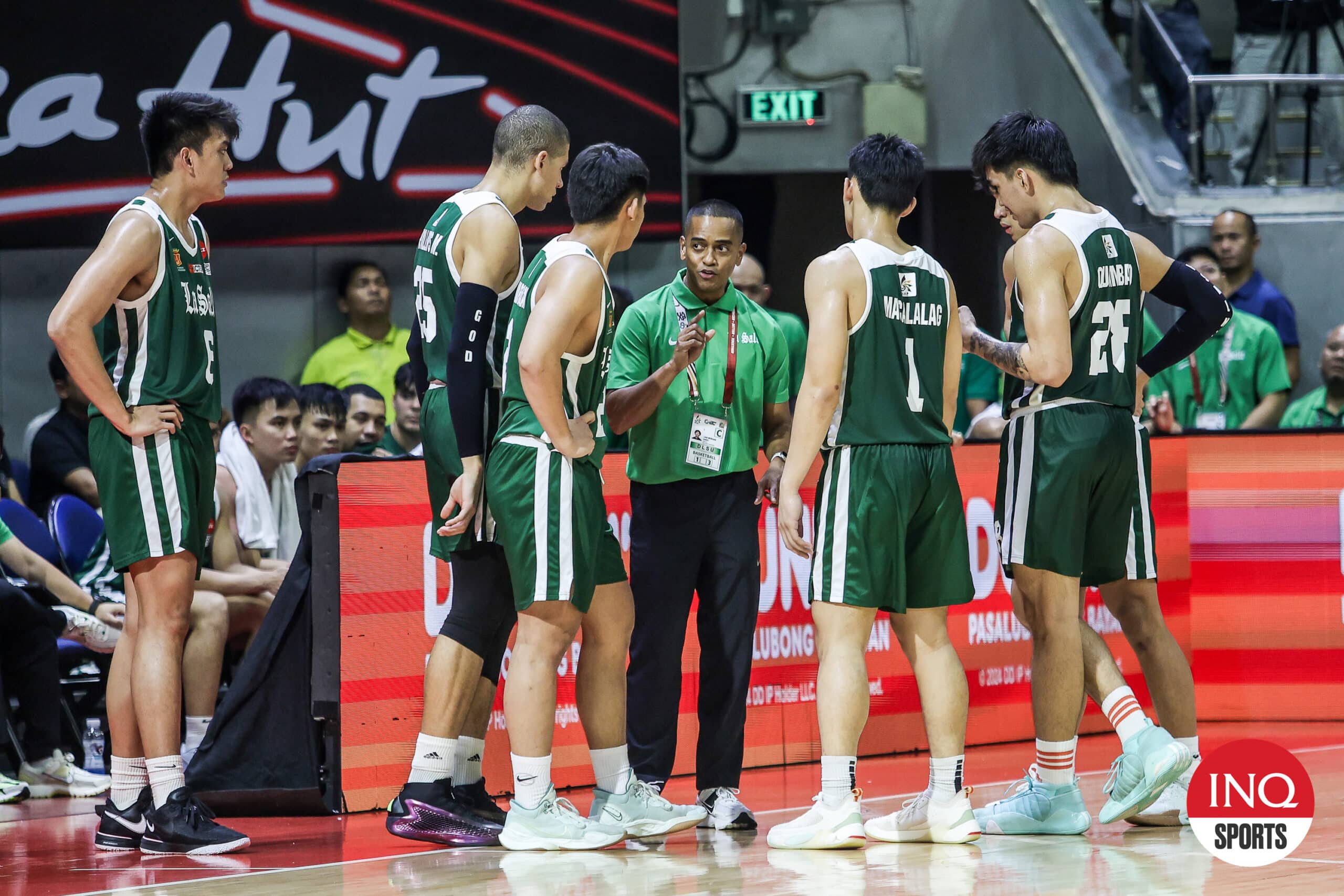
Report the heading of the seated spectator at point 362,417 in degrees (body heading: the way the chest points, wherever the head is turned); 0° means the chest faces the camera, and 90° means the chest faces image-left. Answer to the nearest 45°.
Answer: approximately 315°

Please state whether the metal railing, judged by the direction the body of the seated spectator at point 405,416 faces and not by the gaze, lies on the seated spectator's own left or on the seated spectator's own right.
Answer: on the seated spectator's own left

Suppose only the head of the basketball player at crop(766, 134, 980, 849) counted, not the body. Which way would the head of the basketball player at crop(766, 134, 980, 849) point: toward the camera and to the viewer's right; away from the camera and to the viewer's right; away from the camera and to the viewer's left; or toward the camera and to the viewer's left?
away from the camera and to the viewer's left

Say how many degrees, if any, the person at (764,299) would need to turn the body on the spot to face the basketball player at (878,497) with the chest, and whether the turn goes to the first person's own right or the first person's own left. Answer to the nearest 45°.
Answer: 0° — they already face them

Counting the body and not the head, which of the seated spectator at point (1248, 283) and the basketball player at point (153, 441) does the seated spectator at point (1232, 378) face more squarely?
the basketball player

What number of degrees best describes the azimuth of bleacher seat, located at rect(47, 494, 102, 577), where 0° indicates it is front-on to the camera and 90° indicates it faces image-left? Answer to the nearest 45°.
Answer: approximately 315°

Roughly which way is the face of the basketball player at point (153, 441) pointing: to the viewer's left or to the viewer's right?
to the viewer's right

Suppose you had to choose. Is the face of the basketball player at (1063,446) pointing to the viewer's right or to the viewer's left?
to the viewer's left

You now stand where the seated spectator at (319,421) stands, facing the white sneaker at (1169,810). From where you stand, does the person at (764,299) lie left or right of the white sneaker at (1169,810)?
left

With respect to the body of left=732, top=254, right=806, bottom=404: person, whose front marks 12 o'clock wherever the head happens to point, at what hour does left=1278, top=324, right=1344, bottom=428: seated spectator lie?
left=1278, top=324, right=1344, bottom=428: seated spectator is roughly at 8 o'clock from left=732, top=254, right=806, bottom=404: person.
